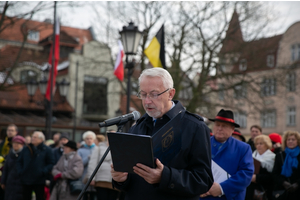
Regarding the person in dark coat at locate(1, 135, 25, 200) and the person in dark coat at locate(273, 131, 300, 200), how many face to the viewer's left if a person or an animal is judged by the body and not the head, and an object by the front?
0

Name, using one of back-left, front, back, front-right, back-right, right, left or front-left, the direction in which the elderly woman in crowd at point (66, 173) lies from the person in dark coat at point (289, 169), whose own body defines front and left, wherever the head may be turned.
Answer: right

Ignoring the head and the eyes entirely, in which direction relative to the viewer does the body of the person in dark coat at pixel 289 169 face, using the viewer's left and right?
facing the viewer

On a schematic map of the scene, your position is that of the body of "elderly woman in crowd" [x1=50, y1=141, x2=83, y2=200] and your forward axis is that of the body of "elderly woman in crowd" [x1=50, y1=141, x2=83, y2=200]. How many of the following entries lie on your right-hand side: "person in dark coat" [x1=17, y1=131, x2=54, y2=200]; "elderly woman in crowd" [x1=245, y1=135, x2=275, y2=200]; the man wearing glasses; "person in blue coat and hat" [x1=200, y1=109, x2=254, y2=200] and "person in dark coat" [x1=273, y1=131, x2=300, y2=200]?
1

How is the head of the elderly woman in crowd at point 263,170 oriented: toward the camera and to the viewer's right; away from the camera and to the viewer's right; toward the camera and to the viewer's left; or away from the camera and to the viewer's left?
toward the camera and to the viewer's left

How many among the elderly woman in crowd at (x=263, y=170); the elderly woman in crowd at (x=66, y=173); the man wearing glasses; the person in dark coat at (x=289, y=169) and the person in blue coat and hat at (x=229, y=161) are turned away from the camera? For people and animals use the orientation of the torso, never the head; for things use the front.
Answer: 0

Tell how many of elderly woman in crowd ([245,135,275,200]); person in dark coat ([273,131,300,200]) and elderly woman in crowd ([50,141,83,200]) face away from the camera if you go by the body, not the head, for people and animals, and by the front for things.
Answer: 0

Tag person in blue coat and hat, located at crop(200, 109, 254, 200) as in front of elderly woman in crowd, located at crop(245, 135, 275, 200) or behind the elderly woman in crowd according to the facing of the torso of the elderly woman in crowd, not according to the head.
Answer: in front

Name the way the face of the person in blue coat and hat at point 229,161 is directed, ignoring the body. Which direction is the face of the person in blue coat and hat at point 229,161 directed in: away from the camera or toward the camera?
toward the camera

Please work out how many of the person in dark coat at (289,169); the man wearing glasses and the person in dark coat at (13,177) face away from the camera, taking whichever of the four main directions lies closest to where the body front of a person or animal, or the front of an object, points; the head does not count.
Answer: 0

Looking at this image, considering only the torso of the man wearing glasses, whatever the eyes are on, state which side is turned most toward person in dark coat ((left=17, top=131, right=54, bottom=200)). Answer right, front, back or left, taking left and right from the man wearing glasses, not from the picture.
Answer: right

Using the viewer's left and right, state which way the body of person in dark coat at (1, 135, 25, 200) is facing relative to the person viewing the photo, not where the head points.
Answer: facing the viewer and to the right of the viewer

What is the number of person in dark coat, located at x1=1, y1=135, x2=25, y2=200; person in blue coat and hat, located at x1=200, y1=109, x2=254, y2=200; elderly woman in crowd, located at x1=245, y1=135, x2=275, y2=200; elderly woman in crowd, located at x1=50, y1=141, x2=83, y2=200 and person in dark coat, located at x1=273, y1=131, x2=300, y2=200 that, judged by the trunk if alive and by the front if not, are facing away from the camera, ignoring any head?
0

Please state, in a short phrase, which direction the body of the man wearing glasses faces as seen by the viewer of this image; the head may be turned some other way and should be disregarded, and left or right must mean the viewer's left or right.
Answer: facing the viewer and to the left of the viewer

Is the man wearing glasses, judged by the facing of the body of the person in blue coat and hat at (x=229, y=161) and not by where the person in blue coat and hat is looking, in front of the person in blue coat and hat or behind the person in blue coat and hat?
in front

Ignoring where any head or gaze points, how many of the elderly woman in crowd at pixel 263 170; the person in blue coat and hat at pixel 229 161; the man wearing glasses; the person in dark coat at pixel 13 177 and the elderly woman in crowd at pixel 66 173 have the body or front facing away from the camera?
0

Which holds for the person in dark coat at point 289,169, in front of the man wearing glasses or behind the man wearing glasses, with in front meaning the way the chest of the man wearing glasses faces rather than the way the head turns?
behind
